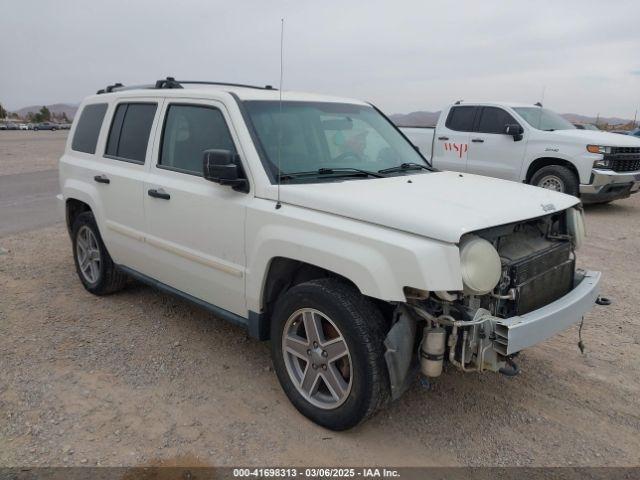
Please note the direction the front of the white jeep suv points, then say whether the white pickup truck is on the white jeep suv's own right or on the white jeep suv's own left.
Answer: on the white jeep suv's own left

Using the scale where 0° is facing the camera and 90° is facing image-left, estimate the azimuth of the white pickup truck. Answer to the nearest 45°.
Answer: approximately 315°

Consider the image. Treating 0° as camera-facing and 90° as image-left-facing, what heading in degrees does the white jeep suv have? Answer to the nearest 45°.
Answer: approximately 315°

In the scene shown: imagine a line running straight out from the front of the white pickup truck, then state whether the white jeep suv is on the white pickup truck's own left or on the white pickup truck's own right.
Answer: on the white pickup truck's own right
